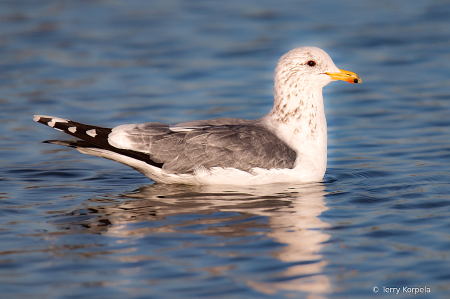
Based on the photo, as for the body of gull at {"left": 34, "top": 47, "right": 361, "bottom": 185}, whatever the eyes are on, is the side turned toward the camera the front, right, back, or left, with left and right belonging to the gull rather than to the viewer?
right
